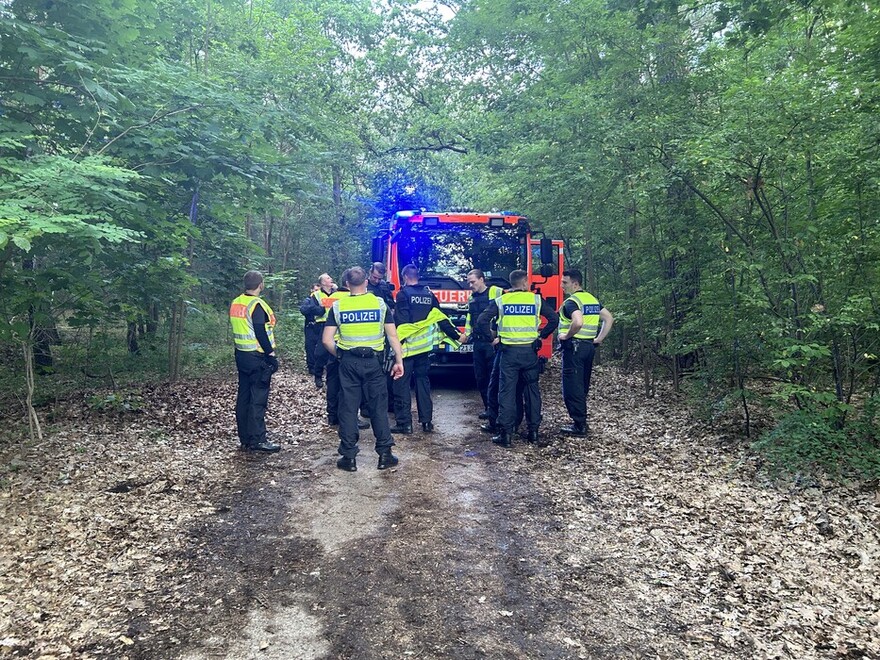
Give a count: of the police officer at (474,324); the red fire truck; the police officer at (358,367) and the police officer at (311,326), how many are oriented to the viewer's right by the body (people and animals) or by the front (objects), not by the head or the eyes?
1

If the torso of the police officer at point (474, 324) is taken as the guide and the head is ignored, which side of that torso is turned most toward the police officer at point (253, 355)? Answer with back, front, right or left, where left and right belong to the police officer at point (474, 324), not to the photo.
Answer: front

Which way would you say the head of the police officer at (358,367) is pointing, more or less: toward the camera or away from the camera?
away from the camera

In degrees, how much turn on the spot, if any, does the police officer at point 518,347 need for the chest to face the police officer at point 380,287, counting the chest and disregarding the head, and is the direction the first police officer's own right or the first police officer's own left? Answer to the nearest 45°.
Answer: approximately 45° to the first police officer's own left

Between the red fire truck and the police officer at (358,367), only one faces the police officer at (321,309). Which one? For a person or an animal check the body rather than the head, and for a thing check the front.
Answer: the police officer at (358,367)

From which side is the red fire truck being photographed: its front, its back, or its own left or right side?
front

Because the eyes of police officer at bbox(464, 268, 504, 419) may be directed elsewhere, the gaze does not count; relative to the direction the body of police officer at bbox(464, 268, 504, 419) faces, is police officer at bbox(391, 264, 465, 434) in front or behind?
in front

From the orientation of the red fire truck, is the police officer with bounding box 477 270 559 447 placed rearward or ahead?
ahead

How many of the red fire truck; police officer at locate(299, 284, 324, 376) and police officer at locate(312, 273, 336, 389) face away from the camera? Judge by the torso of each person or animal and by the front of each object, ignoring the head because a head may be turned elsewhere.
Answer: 0

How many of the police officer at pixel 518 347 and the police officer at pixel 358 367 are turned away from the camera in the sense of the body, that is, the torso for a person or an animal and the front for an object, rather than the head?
2

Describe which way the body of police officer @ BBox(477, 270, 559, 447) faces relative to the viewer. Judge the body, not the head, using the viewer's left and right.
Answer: facing away from the viewer

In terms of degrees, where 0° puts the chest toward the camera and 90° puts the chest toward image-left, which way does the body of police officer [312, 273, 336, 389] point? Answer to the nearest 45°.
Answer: approximately 315°

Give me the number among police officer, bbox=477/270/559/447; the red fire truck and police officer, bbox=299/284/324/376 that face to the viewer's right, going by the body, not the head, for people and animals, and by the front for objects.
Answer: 1

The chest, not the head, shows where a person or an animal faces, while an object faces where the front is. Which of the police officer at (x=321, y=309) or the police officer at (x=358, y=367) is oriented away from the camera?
the police officer at (x=358, y=367)

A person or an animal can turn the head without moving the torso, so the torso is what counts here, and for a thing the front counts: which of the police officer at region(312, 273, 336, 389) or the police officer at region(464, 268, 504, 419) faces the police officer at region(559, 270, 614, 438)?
the police officer at region(312, 273, 336, 389)

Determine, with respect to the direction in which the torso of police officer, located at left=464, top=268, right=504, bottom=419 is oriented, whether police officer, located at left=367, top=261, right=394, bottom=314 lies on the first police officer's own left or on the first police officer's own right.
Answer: on the first police officer's own right

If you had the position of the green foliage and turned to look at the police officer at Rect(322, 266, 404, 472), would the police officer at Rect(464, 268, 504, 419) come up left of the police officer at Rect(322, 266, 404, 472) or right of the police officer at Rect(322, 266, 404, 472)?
left
